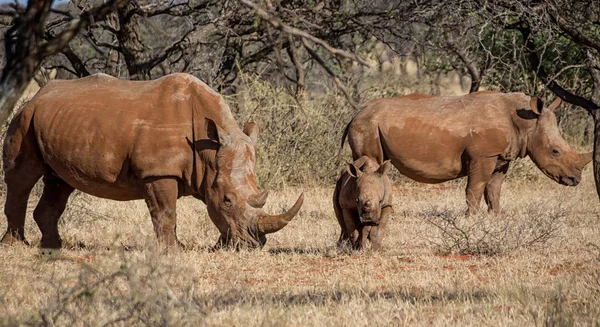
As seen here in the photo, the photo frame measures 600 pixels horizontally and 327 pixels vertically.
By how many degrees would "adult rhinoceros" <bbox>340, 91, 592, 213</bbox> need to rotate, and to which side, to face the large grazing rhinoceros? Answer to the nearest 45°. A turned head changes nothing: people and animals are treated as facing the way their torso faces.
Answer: approximately 135° to its right

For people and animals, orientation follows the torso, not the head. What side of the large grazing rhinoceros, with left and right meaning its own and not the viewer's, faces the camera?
right

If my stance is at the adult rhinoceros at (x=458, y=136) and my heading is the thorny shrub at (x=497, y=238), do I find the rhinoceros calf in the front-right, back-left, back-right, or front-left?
front-right

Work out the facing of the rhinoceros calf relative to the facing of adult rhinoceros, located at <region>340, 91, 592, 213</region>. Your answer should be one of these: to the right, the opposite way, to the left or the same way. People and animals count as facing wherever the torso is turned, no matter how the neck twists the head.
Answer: to the right

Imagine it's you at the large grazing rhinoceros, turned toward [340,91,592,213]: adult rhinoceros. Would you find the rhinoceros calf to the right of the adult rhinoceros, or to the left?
right

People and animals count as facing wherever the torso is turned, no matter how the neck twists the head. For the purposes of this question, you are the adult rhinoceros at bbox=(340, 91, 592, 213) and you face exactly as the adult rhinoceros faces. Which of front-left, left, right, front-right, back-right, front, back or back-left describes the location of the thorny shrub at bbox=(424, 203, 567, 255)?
right

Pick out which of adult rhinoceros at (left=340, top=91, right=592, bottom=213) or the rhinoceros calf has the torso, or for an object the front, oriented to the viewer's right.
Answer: the adult rhinoceros

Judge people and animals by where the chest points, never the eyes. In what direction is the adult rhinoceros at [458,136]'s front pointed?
to the viewer's right

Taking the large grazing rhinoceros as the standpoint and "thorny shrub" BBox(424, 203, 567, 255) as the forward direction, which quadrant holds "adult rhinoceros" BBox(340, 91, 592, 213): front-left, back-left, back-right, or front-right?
front-left

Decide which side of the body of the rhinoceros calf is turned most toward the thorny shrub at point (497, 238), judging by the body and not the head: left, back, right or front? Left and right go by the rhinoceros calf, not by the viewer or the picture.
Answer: left

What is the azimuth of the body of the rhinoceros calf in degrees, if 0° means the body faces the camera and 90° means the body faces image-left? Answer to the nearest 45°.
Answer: approximately 0°

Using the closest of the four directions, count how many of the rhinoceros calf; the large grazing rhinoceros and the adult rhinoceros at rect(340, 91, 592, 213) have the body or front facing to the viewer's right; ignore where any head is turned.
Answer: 2

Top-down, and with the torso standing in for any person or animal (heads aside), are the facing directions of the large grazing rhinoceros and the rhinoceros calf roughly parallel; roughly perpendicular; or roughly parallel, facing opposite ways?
roughly perpendicular

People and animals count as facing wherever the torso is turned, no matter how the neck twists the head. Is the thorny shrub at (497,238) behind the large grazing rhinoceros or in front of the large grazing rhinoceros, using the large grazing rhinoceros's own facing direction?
in front

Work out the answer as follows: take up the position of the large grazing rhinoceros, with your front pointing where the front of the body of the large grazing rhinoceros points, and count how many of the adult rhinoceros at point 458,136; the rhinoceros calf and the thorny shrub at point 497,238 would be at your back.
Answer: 0

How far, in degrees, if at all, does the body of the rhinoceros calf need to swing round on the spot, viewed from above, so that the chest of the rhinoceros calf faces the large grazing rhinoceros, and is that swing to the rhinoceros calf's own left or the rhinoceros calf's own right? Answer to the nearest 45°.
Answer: approximately 90° to the rhinoceros calf's own right

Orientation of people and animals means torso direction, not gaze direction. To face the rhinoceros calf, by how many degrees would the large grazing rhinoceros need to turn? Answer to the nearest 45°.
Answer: approximately 45° to its right
